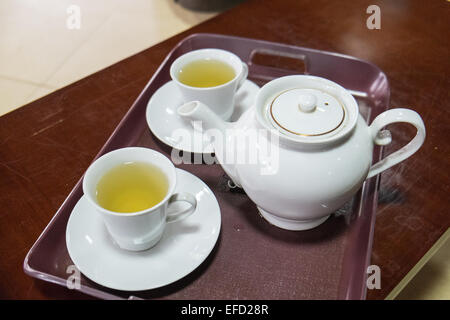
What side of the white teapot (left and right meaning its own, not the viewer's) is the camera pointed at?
left
